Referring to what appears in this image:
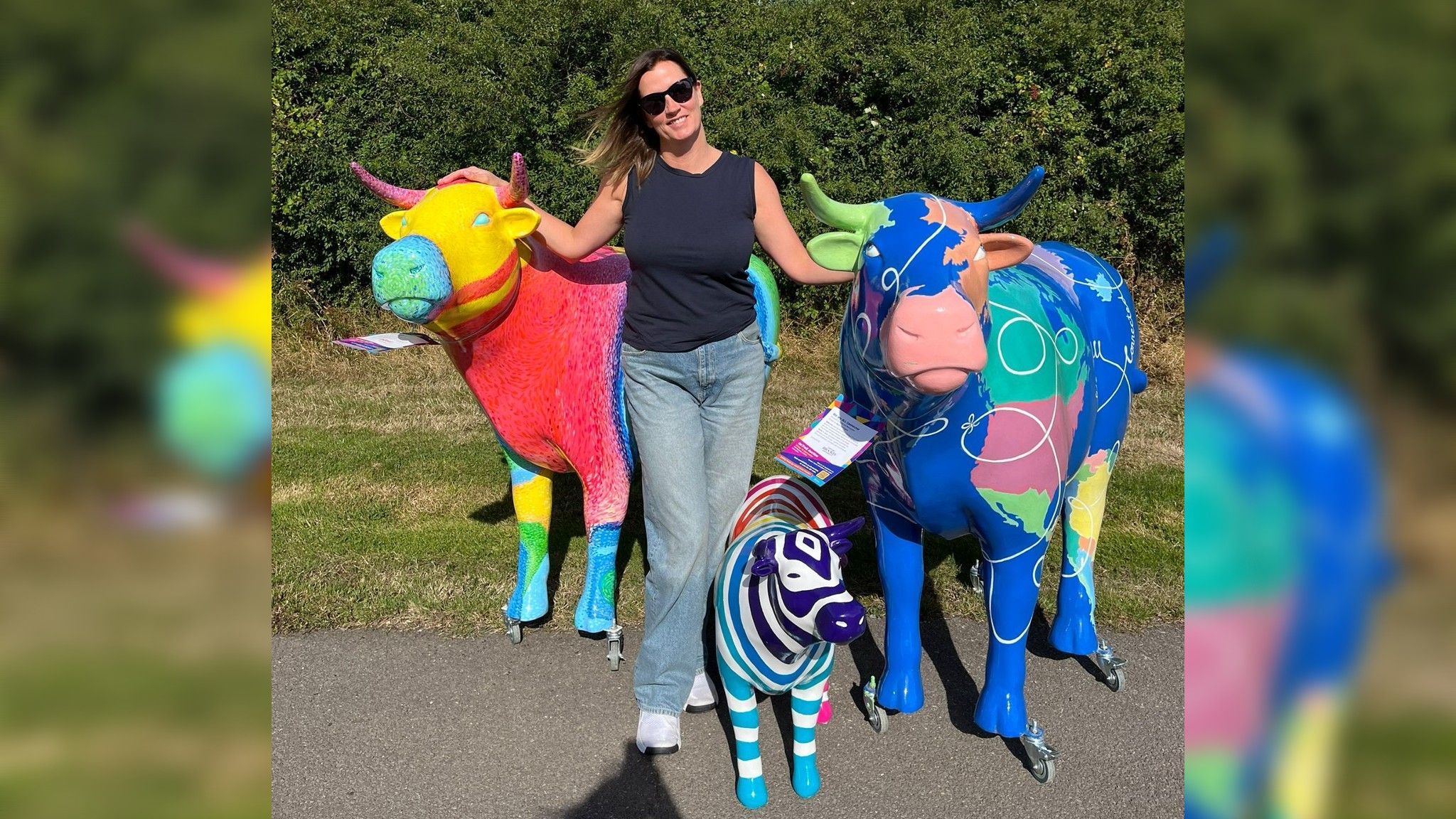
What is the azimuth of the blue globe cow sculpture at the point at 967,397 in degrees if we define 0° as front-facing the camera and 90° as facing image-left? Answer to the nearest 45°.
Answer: approximately 45°

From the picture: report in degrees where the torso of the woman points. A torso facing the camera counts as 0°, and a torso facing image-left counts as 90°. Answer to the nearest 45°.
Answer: approximately 0°

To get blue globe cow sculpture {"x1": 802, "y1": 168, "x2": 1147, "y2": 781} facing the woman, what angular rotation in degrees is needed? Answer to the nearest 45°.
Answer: approximately 45° to its right

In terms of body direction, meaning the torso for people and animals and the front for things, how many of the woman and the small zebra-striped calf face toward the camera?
2

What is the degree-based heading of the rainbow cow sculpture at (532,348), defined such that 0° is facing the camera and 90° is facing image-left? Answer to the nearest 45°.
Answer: approximately 45°

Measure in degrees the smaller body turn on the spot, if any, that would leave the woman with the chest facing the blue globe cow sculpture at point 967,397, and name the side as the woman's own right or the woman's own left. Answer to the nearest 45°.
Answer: approximately 45° to the woman's own left

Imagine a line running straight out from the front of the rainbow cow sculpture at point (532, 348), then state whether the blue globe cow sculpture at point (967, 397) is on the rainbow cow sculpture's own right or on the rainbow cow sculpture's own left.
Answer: on the rainbow cow sculpture's own left
